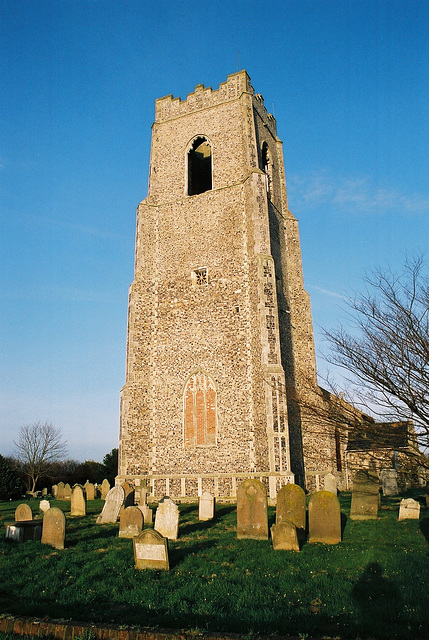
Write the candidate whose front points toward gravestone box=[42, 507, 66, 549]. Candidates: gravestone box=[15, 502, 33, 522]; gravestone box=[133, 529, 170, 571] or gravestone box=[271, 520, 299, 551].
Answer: gravestone box=[15, 502, 33, 522]

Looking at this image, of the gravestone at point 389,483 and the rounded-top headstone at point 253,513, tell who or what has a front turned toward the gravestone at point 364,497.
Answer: the gravestone at point 389,483

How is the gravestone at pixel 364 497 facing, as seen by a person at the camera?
facing the viewer

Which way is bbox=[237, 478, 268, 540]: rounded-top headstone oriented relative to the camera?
toward the camera

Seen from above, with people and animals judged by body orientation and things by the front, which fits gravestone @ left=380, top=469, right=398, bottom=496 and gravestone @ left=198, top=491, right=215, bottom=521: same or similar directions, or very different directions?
same or similar directions

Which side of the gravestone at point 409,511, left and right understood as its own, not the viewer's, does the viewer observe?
front

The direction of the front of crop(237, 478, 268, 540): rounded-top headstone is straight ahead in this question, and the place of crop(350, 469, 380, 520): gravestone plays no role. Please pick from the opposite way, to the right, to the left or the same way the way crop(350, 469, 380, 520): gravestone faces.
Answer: the same way

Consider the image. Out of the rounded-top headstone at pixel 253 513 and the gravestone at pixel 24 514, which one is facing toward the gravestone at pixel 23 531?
the gravestone at pixel 24 514

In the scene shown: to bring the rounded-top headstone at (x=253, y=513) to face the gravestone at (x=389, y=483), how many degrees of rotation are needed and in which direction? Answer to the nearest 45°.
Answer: approximately 135° to its left

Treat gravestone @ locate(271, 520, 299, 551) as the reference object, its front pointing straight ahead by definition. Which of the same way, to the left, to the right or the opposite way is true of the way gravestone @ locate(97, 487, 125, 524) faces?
the same way

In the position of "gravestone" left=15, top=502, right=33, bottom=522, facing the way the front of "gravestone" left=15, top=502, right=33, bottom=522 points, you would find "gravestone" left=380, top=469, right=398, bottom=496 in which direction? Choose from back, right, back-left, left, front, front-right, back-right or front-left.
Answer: left

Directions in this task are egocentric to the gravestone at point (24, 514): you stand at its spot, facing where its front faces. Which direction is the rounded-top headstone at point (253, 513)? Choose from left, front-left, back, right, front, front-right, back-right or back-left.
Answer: front-left

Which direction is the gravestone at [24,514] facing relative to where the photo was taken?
toward the camera

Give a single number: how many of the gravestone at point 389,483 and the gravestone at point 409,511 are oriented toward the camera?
2

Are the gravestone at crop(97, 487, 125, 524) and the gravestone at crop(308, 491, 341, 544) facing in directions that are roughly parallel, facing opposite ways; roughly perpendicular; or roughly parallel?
roughly parallel

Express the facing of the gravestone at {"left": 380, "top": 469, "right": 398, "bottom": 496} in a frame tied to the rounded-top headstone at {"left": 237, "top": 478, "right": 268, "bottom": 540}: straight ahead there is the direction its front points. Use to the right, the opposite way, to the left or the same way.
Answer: the same way

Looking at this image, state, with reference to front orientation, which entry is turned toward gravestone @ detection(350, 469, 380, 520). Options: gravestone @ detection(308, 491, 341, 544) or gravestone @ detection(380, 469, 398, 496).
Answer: gravestone @ detection(380, 469, 398, 496)

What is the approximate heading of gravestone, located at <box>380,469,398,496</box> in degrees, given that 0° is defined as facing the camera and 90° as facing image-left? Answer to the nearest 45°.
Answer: approximately 0°

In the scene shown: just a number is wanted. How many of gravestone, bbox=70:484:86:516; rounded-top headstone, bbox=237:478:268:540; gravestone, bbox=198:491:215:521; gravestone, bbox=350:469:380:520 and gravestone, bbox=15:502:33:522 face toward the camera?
5

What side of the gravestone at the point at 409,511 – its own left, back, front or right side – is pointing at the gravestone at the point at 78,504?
right

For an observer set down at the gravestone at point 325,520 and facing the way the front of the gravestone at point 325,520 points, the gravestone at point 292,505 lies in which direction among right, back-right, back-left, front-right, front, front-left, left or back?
back-right
